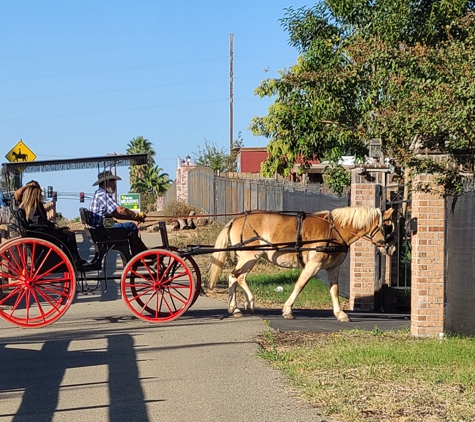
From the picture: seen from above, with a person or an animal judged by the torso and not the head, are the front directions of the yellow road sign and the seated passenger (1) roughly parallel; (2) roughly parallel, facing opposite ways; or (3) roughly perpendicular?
roughly perpendicular

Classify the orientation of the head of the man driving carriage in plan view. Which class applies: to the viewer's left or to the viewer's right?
to the viewer's right

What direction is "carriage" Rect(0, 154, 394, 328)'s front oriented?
to the viewer's right

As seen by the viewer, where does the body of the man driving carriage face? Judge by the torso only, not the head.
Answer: to the viewer's right

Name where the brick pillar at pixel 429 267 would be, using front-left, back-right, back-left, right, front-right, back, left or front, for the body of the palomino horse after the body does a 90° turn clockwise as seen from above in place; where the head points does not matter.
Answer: front-left

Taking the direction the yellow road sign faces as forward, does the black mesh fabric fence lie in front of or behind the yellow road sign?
in front

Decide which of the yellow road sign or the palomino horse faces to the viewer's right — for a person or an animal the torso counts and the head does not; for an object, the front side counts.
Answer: the palomino horse

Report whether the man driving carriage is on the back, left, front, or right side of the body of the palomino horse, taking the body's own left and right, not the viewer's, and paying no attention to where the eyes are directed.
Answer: back

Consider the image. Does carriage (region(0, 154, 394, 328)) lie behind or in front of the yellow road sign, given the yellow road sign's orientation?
in front

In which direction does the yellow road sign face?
toward the camera

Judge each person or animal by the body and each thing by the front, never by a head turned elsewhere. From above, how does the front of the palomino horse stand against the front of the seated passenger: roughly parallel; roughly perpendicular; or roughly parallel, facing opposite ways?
roughly parallel

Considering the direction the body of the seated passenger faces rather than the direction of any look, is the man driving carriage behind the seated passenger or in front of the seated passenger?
in front

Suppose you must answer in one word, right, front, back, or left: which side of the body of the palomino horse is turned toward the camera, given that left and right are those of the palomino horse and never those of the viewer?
right

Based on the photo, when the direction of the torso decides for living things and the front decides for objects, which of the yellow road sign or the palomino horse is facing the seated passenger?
the yellow road sign

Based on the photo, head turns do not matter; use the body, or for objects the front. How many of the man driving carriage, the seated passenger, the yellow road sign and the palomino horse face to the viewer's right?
3

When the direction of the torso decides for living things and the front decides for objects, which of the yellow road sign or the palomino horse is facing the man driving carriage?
the yellow road sign

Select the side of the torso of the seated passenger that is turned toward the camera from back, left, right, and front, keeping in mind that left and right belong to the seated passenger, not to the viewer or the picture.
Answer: right

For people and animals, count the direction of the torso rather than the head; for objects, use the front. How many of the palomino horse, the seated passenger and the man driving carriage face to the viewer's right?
3
